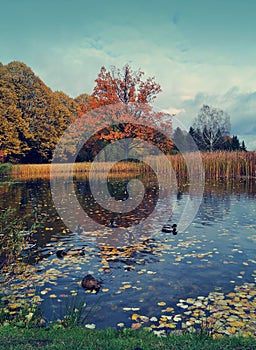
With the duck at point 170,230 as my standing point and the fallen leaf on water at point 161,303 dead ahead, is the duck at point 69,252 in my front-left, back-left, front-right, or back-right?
front-right

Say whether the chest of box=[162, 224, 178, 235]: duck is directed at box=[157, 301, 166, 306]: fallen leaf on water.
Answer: no

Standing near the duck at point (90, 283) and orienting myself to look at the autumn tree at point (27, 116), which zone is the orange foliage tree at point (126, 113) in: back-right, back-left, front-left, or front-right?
front-right

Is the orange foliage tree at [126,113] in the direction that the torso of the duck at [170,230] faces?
no

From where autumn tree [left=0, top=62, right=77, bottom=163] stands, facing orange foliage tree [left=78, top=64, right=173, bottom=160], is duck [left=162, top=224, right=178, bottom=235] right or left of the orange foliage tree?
right

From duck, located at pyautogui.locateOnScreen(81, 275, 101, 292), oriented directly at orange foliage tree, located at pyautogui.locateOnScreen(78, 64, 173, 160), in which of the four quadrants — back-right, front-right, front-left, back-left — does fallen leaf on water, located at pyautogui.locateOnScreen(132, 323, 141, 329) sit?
back-right

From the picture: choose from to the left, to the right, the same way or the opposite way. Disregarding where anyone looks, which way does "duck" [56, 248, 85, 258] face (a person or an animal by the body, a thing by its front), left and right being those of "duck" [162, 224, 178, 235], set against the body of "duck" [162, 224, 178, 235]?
the opposite way

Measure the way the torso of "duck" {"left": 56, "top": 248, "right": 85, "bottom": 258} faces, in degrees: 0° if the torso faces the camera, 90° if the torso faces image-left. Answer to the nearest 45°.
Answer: approximately 90°
